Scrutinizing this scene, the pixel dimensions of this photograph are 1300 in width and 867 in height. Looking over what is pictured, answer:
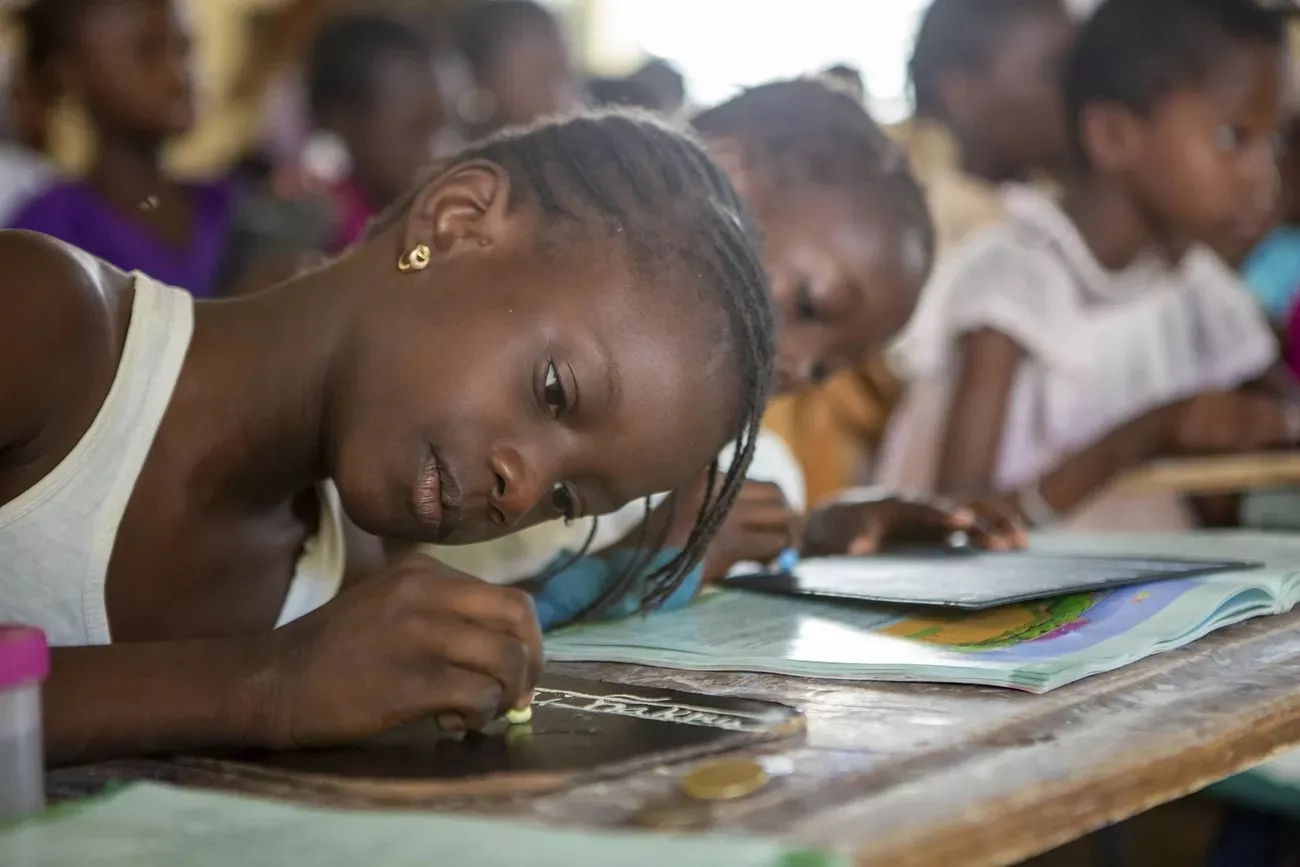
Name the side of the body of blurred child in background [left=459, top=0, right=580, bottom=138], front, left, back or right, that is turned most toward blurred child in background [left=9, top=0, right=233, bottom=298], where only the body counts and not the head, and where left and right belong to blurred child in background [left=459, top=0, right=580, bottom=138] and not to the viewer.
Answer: right

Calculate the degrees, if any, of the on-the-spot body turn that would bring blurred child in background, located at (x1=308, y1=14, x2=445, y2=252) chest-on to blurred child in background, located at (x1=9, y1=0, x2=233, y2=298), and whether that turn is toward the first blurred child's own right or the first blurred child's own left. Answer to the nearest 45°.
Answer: approximately 135° to the first blurred child's own right

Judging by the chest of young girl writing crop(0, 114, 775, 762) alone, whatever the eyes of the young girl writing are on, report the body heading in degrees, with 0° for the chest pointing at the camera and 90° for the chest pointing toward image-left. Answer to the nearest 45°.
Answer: approximately 315°

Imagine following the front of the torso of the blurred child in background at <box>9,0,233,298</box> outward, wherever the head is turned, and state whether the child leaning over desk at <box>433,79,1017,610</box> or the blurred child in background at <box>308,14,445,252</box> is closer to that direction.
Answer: the child leaning over desk
